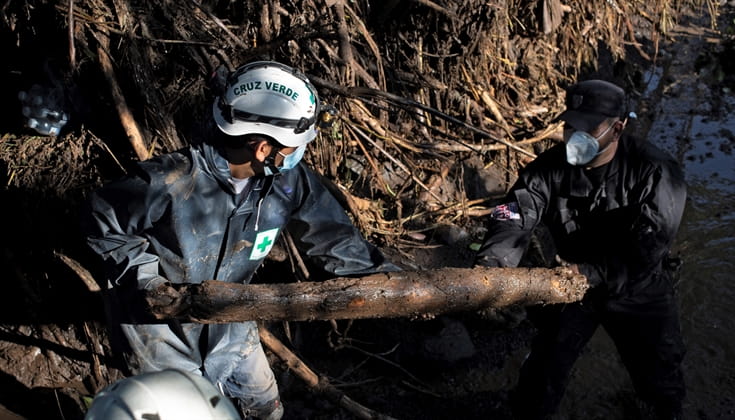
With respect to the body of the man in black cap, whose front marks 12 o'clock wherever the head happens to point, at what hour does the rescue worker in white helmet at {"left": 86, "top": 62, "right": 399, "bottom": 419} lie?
The rescue worker in white helmet is roughly at 12 o'clock from the man in black cap.

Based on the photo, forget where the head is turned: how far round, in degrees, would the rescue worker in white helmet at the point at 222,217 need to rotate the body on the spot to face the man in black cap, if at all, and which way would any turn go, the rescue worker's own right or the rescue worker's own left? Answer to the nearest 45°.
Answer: approximately 45° to the rescue worker's own left

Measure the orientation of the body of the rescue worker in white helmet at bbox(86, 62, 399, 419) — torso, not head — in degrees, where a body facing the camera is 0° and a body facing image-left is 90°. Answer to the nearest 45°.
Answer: approximately 315°
